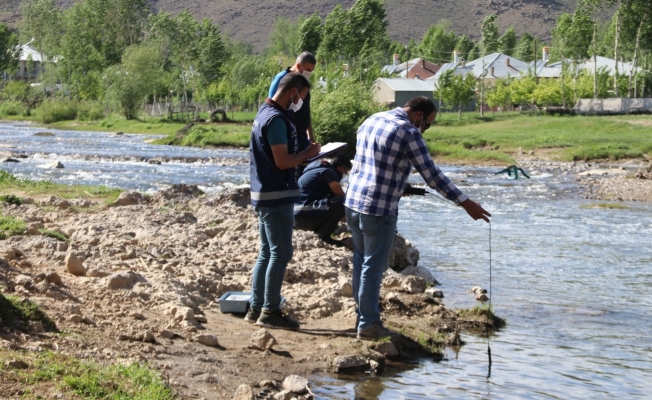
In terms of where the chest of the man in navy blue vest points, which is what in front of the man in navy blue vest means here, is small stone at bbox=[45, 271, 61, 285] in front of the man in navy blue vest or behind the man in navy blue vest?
behind

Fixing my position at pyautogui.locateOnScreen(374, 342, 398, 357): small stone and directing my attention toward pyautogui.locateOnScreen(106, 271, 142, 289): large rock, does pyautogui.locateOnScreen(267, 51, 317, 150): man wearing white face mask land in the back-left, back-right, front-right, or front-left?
front-right

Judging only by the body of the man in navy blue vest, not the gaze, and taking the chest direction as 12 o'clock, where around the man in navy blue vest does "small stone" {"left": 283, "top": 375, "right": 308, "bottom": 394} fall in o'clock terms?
The small stone is roughly at 3 o'clock from the man in navy blue vest.

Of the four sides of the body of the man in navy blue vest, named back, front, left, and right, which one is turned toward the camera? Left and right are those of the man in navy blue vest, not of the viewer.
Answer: right

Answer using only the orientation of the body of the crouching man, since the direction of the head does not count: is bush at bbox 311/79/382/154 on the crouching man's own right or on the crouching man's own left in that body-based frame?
on the crouching man's own left

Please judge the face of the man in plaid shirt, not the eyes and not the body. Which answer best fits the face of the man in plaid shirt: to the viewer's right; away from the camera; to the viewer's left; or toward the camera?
to the viewer's right

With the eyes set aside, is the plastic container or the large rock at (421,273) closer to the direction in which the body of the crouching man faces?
the large rock

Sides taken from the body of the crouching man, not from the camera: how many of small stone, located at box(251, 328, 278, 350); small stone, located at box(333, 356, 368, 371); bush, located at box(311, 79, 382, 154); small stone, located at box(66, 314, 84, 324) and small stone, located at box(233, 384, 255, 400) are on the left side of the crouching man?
1

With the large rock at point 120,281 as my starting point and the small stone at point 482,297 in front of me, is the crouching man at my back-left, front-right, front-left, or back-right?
front-left

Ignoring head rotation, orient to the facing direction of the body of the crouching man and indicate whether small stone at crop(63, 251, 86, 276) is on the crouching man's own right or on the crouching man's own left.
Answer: on the crouching man's own right

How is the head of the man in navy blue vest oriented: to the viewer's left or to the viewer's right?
to the viewer's right

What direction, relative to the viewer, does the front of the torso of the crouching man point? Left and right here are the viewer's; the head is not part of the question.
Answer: facing to the right of the viewer

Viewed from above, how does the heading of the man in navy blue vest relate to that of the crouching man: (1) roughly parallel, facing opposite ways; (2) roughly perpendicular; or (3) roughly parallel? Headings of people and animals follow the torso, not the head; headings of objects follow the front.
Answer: roughly parallel

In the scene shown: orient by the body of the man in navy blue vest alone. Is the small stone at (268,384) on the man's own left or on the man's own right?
on the man's own right
